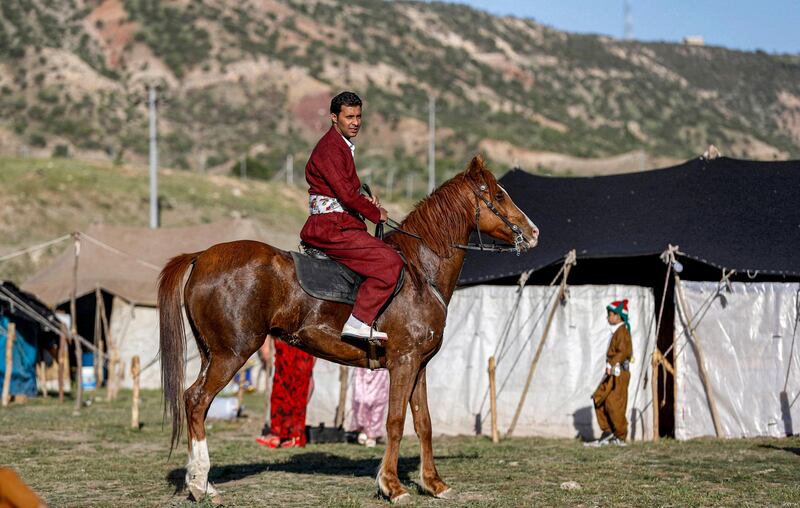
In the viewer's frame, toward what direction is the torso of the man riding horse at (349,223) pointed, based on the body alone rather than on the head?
to the viewer's right

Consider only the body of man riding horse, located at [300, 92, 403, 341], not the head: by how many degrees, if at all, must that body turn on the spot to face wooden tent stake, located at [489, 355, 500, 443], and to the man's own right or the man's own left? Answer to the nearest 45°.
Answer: approximately 90° to the man's own left

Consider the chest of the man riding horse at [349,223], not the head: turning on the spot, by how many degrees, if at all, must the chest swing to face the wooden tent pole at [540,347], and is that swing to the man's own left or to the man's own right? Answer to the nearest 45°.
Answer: approximately 45° to the man's own left

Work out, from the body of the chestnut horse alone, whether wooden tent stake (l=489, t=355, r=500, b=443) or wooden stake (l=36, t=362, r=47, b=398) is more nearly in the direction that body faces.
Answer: the wooden tent stake

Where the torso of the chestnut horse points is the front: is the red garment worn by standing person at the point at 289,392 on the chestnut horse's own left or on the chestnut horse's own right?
on the chestnut horse's own left

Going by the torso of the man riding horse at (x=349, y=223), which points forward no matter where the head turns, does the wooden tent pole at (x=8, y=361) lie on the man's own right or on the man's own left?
on the man's own left

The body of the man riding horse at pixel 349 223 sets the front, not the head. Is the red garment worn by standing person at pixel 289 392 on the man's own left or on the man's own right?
on the man's own left

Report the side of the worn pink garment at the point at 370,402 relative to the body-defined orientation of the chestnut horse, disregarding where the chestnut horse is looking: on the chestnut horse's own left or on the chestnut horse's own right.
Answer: on the chestnut horse's own left

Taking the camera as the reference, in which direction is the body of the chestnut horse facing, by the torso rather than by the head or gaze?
to the viewer's right
